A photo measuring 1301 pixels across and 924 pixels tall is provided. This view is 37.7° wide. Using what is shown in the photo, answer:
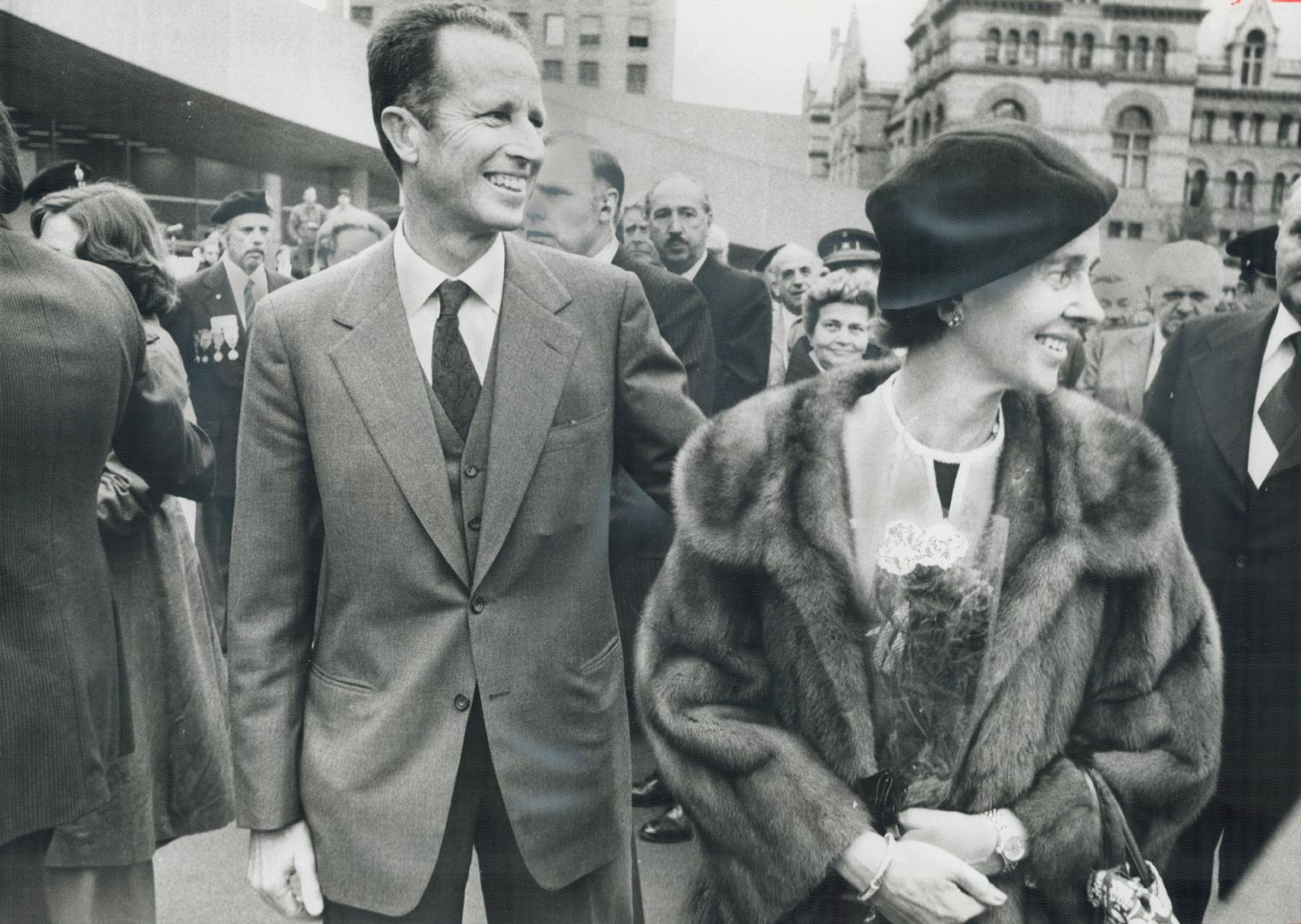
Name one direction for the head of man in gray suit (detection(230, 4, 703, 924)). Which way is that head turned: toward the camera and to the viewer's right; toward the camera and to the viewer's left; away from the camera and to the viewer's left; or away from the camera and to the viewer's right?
toward the camera and to the viewer's right

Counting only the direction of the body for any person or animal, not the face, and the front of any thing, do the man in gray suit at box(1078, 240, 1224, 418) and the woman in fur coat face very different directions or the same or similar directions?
same or similar directions

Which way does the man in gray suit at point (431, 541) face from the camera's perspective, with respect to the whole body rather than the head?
toward the camera

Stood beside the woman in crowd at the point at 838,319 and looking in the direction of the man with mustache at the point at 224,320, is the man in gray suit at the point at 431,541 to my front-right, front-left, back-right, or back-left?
front-left

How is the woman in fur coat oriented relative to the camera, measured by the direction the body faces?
toward the camera

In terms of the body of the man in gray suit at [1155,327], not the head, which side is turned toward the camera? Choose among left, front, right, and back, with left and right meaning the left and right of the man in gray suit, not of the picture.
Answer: front

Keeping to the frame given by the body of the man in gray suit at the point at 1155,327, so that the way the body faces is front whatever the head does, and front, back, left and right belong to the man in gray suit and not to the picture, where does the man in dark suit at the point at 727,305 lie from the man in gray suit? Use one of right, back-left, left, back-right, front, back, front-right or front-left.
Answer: right

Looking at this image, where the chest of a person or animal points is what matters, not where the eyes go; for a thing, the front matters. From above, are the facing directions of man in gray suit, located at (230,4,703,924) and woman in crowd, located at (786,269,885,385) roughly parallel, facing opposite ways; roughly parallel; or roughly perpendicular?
roughly parallel

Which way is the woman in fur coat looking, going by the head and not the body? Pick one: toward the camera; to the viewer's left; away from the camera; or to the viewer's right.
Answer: to the viewer's right
